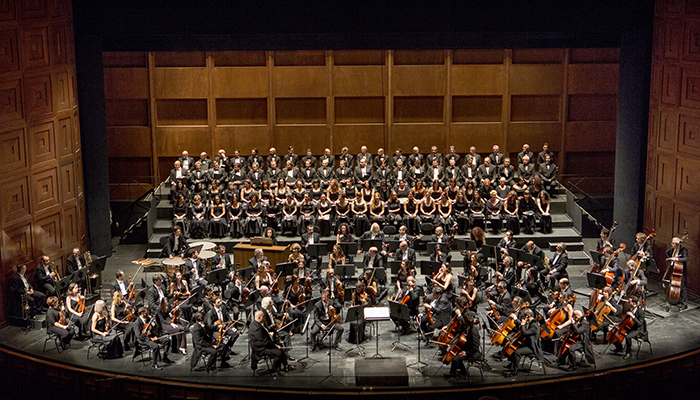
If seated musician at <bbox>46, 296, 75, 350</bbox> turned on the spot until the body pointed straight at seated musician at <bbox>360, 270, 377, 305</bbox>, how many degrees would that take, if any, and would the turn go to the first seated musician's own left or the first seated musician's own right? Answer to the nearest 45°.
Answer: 0° — they already face them

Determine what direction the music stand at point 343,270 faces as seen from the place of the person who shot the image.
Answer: facing away from the viewer

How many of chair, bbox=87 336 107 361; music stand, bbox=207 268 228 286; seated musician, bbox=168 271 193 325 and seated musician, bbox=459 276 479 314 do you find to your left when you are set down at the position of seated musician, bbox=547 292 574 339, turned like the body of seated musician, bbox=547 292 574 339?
0

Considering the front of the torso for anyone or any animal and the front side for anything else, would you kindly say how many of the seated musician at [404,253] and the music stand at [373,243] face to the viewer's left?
0

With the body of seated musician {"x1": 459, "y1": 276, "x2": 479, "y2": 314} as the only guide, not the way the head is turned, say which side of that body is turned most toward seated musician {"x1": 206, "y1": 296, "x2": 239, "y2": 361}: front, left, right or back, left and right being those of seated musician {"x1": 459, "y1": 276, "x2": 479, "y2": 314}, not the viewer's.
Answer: front

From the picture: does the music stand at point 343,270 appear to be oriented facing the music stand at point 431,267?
no

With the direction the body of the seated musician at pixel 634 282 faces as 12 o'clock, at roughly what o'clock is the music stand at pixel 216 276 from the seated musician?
The music stand is roughly at 1 o'clock from the seated musician.

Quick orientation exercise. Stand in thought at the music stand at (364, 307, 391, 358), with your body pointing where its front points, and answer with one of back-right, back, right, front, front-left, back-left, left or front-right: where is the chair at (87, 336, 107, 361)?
right

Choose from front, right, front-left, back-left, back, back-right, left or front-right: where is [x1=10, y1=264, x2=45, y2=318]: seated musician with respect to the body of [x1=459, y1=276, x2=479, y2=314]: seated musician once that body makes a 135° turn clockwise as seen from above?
left

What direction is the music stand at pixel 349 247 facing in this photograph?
away from the camera

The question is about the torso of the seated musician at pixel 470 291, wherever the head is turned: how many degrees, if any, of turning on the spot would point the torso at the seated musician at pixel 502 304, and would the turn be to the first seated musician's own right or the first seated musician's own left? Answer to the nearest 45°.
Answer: approximately 90° to the first seated musician's own left

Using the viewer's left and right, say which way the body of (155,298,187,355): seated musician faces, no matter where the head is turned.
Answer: facing to the right of the viewer

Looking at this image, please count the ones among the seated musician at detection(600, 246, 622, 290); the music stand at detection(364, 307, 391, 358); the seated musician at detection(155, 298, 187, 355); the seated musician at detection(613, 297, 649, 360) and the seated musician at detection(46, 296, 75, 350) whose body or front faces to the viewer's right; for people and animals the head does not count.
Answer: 2

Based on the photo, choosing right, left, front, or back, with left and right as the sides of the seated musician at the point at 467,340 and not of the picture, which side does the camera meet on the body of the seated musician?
left

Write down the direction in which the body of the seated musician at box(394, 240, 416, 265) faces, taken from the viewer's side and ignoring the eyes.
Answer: toward the camera

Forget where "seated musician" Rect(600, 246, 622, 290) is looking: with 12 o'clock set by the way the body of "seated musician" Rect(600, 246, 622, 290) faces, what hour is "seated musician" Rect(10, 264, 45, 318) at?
"seated musician" Rect(10, 264, 45, 318) is roughly at 1 o'clock from "seated musician" Rect(600, 246, 622, 290).

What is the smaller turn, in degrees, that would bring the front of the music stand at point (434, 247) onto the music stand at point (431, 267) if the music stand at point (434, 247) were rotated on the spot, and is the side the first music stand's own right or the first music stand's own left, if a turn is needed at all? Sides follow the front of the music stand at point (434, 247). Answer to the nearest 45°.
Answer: approximately 180°
